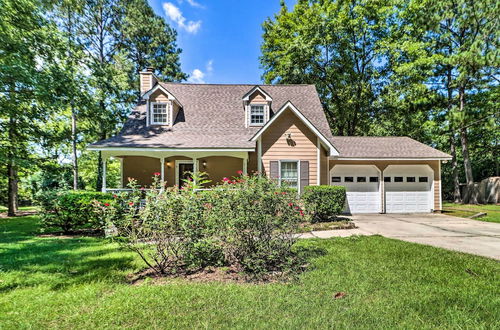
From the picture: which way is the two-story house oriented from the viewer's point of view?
toward the camera

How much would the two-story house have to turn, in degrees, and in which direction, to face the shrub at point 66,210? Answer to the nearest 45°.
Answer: approximately 45° to its right

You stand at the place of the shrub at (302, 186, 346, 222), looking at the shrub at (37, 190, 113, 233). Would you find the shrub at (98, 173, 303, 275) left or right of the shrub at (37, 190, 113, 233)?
left

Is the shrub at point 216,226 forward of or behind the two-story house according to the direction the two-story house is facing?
forward

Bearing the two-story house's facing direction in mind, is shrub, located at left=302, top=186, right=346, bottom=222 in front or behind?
in front

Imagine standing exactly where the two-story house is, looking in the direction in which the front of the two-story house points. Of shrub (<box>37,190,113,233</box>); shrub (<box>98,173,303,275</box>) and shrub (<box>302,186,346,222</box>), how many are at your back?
0
